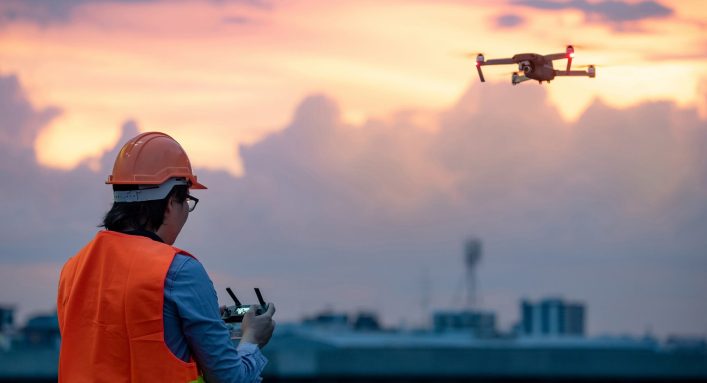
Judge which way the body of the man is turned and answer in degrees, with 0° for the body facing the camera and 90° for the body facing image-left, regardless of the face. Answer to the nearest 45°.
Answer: approximately 225°

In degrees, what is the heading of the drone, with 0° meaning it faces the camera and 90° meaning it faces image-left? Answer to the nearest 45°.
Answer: approximately 45°

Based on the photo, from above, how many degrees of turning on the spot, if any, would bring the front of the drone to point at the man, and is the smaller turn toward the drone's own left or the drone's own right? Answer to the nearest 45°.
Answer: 0° — it already faces them

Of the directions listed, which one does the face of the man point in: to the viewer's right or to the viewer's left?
to the viewer's right
